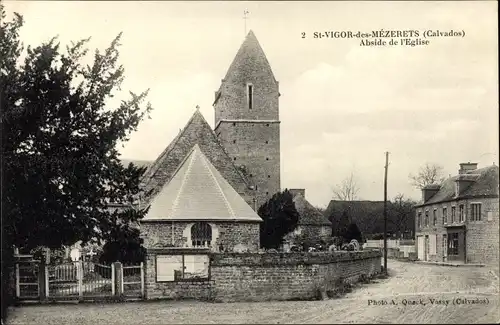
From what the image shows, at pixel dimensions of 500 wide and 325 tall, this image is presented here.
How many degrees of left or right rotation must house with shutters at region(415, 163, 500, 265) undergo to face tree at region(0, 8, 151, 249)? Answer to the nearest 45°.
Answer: approximately 45° to its left

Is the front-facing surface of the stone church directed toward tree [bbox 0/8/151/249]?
no

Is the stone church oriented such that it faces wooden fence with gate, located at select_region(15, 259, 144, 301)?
no

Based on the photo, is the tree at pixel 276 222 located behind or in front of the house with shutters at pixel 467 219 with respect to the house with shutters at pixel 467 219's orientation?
in front

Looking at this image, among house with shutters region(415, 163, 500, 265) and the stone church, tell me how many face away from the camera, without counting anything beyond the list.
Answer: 1

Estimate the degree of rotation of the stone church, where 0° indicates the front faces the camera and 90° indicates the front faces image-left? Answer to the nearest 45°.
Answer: approximately 180°

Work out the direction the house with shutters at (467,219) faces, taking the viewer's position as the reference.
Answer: facing the viewer and to the left of the viewer

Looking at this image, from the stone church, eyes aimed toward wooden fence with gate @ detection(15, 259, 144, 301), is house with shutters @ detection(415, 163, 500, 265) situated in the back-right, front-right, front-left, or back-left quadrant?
back-left

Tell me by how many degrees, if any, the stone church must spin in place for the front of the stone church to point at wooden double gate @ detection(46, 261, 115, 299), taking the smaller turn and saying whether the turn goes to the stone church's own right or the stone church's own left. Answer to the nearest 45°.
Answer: approximately 180°
